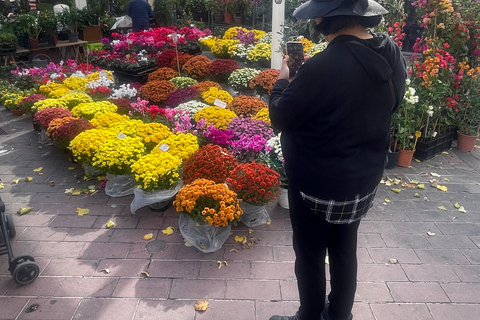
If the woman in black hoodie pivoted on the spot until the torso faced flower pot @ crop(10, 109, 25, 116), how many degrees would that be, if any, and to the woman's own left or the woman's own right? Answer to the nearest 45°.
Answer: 0° — they already face it

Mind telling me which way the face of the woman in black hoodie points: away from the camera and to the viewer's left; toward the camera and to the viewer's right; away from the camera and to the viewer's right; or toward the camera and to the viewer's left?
away from the camera and to the viewer's left

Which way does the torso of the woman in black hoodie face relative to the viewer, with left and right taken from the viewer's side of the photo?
facing away from the viewer and to the left of the viewer

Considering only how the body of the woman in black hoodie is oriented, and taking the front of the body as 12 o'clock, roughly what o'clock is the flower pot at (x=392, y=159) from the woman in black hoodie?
The flower pot is roughly at 2 o'clock from the woman in black hoodie.
